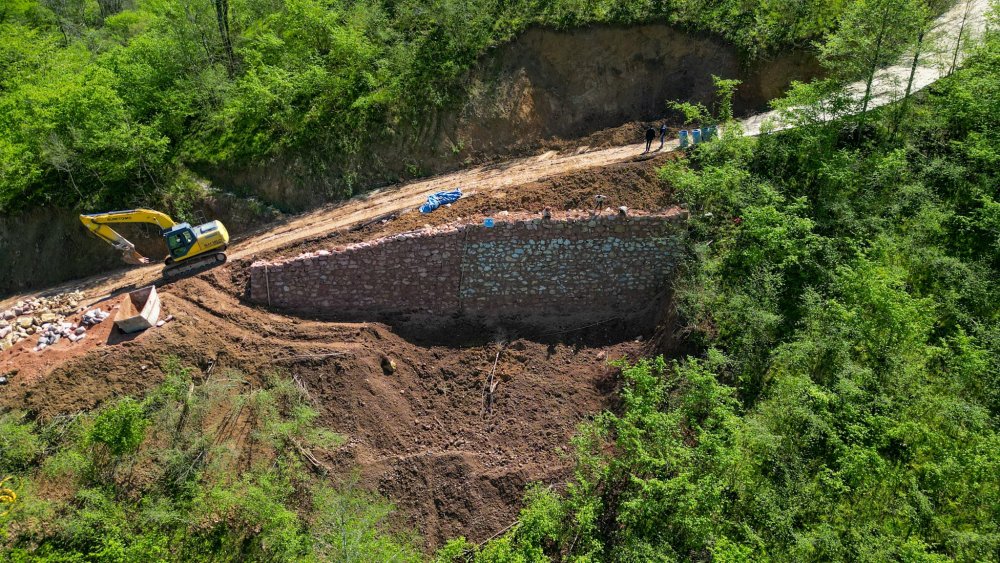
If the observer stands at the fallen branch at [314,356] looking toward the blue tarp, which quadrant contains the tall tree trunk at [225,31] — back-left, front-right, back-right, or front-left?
front-left

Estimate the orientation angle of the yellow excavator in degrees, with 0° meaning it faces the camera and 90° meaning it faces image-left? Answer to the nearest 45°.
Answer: approximately 90°

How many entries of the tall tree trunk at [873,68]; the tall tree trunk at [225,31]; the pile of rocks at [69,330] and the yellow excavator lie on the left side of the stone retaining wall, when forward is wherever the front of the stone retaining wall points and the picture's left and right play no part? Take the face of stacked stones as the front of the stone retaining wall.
1

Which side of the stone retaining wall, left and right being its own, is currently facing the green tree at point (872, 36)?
left

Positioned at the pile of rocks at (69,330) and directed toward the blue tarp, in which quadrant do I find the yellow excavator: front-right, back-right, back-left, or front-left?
front-left

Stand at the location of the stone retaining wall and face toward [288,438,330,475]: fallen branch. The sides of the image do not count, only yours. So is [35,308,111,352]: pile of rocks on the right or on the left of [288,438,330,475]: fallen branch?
right

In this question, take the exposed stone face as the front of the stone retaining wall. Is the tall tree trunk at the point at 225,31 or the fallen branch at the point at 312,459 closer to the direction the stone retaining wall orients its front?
the fallen branch

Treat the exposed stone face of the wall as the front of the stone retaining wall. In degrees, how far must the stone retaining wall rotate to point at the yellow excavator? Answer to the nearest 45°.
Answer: approximately 90° to its right

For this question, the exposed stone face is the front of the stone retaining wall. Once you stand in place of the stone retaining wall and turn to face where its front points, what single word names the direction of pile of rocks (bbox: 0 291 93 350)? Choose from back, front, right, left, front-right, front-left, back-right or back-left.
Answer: right

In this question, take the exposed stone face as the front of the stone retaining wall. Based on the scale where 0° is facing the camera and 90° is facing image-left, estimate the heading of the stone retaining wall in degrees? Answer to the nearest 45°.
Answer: approximately 0°

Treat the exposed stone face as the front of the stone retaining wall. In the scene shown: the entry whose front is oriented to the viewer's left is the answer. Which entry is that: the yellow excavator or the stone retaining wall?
the yellow excavator

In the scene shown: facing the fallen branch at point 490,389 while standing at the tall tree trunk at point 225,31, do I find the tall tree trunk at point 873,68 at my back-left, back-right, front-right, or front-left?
front-left

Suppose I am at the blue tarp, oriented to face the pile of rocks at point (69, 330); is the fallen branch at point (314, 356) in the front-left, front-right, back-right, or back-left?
front-left

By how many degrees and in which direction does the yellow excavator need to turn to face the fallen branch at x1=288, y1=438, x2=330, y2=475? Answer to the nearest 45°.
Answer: approximately 90° to its left

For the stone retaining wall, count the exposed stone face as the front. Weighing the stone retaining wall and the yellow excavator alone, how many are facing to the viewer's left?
1

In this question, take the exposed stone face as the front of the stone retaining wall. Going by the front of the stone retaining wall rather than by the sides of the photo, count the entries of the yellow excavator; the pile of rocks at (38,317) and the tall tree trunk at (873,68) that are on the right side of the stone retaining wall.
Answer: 2

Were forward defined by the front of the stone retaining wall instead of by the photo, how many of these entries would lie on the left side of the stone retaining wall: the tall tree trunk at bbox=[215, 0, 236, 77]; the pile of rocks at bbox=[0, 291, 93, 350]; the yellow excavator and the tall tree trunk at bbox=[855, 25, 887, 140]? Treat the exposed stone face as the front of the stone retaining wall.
1
